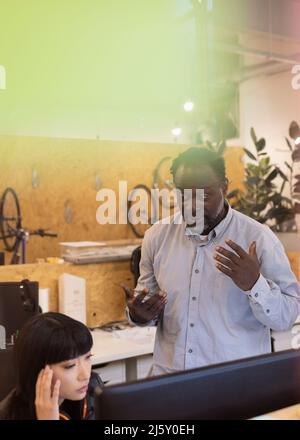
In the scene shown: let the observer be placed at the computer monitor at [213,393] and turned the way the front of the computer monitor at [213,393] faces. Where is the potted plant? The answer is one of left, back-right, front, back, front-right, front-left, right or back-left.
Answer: front-right

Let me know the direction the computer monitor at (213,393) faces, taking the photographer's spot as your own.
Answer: facing away from the viewer and to the left of the viewer

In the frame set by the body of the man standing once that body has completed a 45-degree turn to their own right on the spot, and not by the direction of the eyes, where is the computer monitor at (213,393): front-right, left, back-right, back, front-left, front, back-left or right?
left

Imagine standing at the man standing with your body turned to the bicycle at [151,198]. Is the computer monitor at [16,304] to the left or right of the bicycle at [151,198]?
left

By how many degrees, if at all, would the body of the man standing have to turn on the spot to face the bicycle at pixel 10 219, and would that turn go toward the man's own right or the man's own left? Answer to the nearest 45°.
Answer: approximately 90° to the man's own right

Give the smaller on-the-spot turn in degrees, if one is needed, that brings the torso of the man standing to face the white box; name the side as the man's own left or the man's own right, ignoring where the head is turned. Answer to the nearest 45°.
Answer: approximately 90° to the man's own right

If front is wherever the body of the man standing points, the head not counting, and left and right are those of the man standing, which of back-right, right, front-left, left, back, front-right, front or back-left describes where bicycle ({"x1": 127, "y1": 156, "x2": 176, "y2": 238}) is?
back-right

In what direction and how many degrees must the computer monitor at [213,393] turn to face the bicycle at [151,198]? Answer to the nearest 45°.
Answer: approximately 45° to its right
